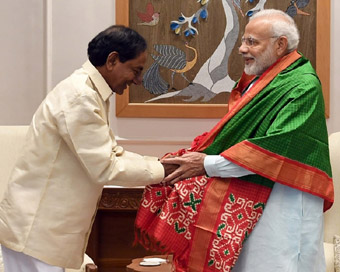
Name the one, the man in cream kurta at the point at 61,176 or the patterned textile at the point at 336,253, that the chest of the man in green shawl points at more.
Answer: the man in cream kurta

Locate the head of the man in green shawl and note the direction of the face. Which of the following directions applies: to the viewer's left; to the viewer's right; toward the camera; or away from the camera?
to the viewer's left

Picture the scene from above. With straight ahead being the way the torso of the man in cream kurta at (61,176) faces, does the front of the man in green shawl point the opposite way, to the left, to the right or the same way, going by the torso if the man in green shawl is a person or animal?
the opposite way

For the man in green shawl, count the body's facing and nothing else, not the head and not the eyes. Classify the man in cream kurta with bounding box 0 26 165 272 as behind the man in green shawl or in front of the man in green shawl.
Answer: in front

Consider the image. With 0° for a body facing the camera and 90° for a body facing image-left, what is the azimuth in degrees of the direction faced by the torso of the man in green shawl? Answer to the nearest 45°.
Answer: approximately 90°

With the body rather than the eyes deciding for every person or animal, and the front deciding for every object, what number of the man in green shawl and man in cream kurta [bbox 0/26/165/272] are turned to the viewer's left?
1

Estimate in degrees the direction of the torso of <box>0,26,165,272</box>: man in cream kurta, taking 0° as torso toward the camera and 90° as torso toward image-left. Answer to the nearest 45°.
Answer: approximately 270°

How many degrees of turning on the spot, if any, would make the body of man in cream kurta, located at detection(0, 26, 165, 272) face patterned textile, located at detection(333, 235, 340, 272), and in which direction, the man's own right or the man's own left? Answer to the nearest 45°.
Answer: approximately 45° to the man's own left

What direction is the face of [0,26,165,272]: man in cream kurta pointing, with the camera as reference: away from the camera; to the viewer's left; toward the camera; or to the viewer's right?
to the viewer's right

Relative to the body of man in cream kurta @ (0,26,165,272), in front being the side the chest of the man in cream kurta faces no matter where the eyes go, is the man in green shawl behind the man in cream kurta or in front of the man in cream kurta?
in front
